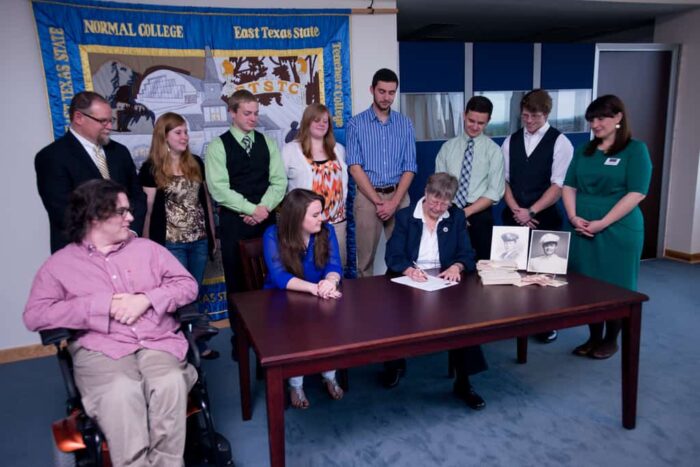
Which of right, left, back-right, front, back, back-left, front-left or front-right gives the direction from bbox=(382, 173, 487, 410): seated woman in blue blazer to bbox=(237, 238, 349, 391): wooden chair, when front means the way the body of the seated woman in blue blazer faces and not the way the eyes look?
right

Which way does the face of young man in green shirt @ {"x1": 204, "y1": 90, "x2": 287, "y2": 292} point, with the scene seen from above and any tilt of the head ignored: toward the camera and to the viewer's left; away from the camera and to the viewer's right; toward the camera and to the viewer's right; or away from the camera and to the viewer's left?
toward the camera and to the viewer's right

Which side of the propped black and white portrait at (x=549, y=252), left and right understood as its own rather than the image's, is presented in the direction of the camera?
front

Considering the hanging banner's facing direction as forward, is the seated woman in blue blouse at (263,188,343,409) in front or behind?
in front

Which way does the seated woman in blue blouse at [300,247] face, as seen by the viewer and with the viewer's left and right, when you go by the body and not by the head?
facing the viewer and to the right of the viewer

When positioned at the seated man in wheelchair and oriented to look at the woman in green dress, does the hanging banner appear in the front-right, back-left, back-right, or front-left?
front-left

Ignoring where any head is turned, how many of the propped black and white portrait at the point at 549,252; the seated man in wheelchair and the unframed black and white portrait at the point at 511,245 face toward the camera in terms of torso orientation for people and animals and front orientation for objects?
3

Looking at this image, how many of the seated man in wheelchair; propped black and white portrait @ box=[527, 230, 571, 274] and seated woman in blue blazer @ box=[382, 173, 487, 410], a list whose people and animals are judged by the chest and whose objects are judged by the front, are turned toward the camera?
3

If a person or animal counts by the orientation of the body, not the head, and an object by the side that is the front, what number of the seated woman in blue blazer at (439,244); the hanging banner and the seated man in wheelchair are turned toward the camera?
3

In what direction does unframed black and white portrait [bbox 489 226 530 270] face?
toward the camera

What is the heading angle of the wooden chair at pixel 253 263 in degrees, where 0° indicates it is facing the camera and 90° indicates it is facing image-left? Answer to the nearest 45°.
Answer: approximately 315°

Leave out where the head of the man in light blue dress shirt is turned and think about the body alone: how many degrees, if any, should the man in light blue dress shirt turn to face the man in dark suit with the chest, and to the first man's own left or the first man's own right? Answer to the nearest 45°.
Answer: approximately 45° to the first man's own right

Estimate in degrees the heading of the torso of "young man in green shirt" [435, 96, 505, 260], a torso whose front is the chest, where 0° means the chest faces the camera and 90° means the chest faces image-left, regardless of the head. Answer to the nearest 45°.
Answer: approximately 45°
